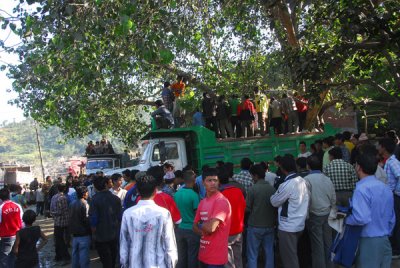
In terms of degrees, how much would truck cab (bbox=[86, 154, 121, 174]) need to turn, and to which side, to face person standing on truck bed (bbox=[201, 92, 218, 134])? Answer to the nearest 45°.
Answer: approximately 90° to its left

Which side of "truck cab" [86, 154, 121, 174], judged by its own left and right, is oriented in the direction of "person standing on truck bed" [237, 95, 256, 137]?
left

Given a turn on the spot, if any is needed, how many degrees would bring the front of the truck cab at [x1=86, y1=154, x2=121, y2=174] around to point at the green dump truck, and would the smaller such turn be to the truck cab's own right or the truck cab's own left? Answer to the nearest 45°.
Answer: approximately 45° to the truck cab's own left

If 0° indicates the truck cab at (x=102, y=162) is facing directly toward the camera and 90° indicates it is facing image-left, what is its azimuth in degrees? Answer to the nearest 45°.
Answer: approximately 45°
